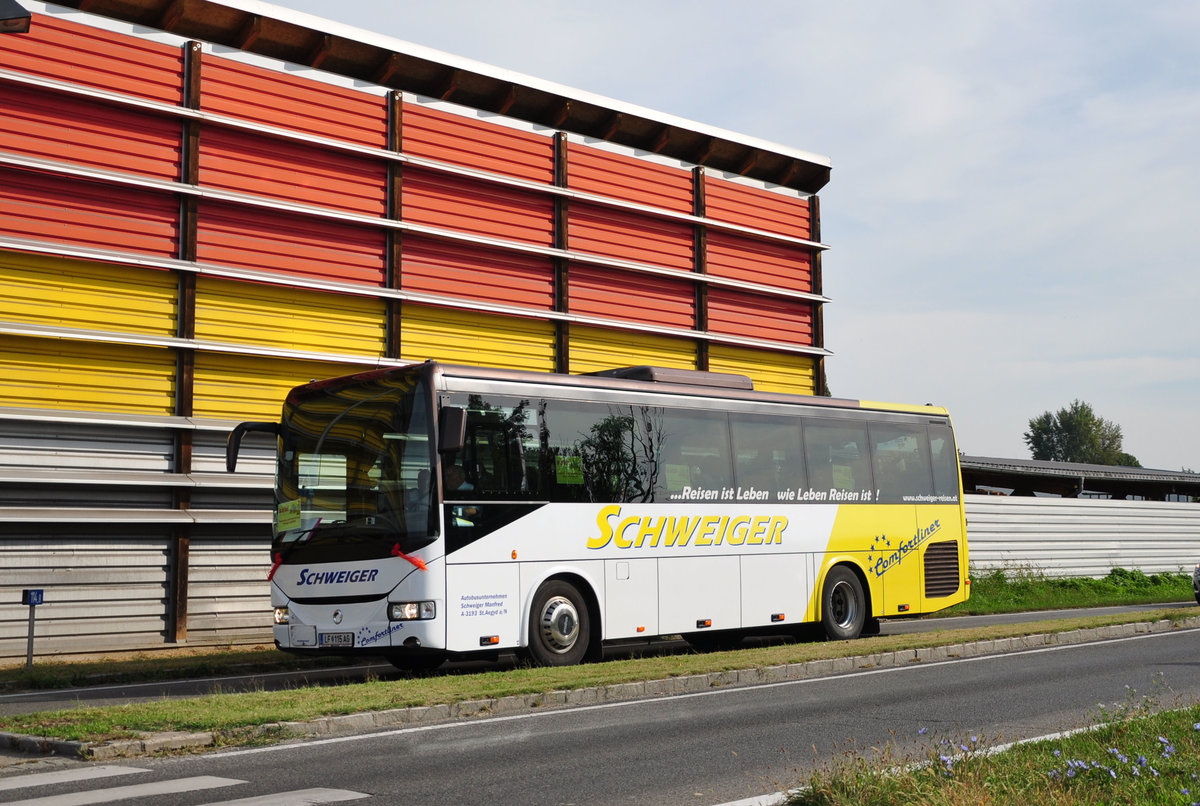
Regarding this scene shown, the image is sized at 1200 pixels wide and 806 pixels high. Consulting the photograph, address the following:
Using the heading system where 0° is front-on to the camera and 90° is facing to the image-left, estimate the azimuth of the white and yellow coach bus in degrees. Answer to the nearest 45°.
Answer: approximately 45°
